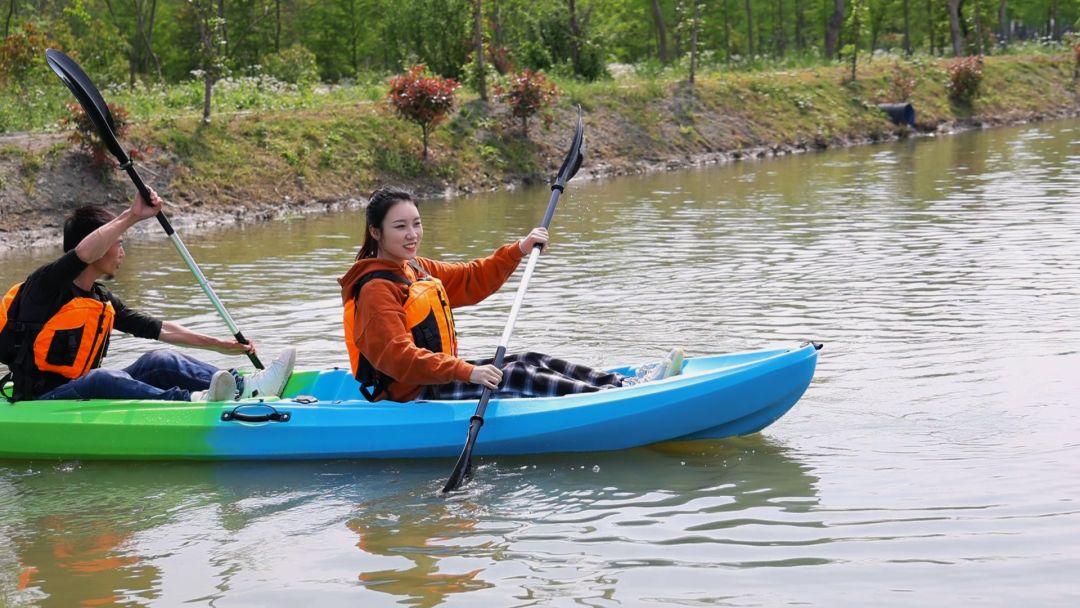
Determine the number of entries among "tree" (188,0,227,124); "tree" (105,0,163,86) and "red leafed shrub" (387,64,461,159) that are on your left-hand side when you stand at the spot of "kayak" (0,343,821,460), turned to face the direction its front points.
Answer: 3

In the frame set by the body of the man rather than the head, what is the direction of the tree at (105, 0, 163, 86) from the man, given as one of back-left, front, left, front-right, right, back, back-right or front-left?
left

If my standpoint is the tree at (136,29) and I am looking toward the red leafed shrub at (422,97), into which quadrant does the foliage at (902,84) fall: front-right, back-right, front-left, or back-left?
front-left

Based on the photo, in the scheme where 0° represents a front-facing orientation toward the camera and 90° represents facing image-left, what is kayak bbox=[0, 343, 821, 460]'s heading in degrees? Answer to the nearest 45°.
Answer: approximately 270°

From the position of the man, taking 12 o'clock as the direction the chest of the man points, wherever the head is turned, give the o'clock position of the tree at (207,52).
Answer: The tree is roughly at 9 o'clock from the man.

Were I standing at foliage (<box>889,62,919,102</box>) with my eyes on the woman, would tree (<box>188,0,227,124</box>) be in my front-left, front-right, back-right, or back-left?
front-right

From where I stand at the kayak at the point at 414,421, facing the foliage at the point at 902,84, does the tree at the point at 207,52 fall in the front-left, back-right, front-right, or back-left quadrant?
front-left

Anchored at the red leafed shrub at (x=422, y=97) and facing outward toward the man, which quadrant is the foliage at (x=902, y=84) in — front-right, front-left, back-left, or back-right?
back-left

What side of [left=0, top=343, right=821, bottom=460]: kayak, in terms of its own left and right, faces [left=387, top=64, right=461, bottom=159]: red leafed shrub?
left

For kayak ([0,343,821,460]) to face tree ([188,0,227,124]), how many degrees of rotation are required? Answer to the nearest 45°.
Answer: approximately 90° to its left

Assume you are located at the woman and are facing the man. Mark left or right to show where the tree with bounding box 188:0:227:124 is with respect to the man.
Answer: right

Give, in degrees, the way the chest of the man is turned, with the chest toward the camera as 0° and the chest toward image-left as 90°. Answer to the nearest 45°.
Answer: approximately 270°

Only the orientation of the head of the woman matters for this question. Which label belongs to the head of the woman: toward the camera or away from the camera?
toward the camera

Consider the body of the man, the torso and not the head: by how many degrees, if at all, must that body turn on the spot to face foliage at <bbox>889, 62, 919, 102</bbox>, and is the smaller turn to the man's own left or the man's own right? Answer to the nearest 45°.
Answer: approximately 45° to the man's own left

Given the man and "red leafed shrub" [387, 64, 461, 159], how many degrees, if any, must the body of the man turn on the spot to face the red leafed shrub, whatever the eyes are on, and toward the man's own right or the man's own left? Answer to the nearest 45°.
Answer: approximately 90° to the man's own left
